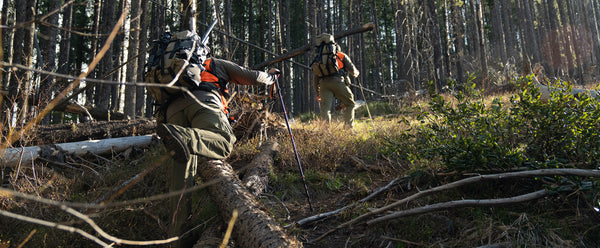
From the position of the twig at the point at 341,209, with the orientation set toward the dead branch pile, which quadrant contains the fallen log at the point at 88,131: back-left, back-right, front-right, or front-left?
front-left

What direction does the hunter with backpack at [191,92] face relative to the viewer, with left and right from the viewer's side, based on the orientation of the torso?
facing away from the viewer and to the right of the viewer

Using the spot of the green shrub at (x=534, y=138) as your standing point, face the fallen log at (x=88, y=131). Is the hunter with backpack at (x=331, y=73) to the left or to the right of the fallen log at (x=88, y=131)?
right

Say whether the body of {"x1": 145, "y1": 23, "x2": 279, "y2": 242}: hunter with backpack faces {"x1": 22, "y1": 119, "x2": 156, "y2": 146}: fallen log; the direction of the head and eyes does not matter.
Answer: no

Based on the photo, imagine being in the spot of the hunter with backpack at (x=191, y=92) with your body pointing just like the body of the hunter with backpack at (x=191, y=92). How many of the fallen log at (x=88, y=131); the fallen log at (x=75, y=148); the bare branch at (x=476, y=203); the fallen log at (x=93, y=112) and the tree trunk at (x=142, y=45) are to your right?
1

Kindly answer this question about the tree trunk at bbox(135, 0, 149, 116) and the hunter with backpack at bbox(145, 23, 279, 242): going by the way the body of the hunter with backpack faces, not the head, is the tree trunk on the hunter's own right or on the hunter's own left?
on the hunter's own left

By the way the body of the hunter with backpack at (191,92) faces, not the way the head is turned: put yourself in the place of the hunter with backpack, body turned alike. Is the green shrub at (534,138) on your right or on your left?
on your right

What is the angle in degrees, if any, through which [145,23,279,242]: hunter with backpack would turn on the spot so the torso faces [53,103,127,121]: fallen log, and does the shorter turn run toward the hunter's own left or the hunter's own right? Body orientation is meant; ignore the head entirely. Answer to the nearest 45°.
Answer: approximately 90° to the hunter's own left

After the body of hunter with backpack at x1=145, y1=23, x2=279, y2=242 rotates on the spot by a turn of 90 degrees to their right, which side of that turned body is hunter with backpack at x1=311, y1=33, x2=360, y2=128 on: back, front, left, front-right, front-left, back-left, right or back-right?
left

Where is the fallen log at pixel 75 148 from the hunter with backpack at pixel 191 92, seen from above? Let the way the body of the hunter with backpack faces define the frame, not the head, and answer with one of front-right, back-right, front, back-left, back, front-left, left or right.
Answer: left

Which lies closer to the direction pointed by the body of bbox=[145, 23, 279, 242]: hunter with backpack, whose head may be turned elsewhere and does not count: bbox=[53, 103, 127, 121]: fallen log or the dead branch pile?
the dead branch pile

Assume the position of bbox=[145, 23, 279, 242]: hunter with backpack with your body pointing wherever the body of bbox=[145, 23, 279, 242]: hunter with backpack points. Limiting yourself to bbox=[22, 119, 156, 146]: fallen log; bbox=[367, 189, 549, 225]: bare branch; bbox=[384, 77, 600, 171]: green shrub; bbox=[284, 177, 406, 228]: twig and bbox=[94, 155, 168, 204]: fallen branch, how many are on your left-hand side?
2

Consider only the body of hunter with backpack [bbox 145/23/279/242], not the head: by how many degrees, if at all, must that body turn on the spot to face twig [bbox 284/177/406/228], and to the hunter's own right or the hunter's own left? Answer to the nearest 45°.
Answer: approximately 45° to the hunter's own right

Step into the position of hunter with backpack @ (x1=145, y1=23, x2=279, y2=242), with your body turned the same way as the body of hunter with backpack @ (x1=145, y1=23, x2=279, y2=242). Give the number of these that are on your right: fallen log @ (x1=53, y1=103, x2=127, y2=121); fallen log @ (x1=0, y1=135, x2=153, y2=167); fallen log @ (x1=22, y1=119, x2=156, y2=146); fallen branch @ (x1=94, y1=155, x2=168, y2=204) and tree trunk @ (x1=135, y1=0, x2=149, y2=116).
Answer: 0
